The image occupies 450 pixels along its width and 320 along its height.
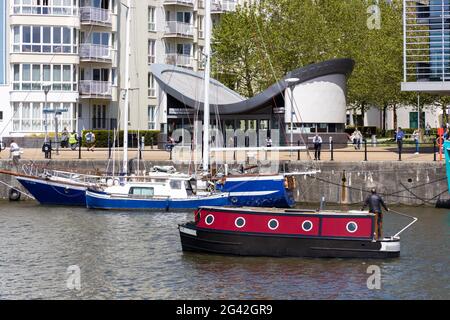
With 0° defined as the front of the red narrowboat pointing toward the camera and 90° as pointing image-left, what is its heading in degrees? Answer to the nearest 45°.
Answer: approximately 90°
